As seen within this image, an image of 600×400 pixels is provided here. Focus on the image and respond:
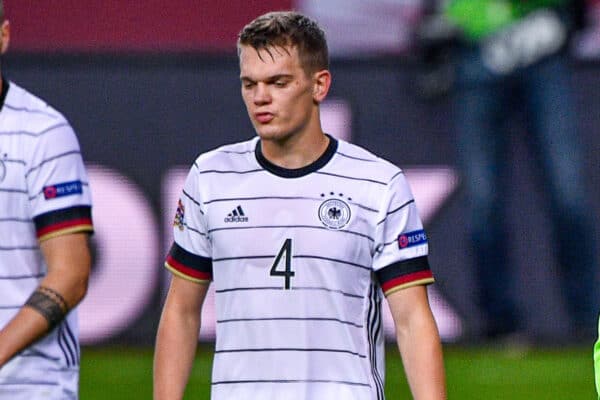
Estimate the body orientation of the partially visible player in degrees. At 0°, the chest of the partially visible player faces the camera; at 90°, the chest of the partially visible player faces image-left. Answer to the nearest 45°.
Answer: approximately 45°

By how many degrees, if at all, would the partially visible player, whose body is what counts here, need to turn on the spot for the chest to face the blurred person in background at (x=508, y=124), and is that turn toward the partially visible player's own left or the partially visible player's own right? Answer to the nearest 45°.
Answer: approximately 180°

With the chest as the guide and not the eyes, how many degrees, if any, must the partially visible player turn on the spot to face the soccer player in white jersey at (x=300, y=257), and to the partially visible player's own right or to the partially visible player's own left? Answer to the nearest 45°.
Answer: approximately 90° to the partially visible player's own left
